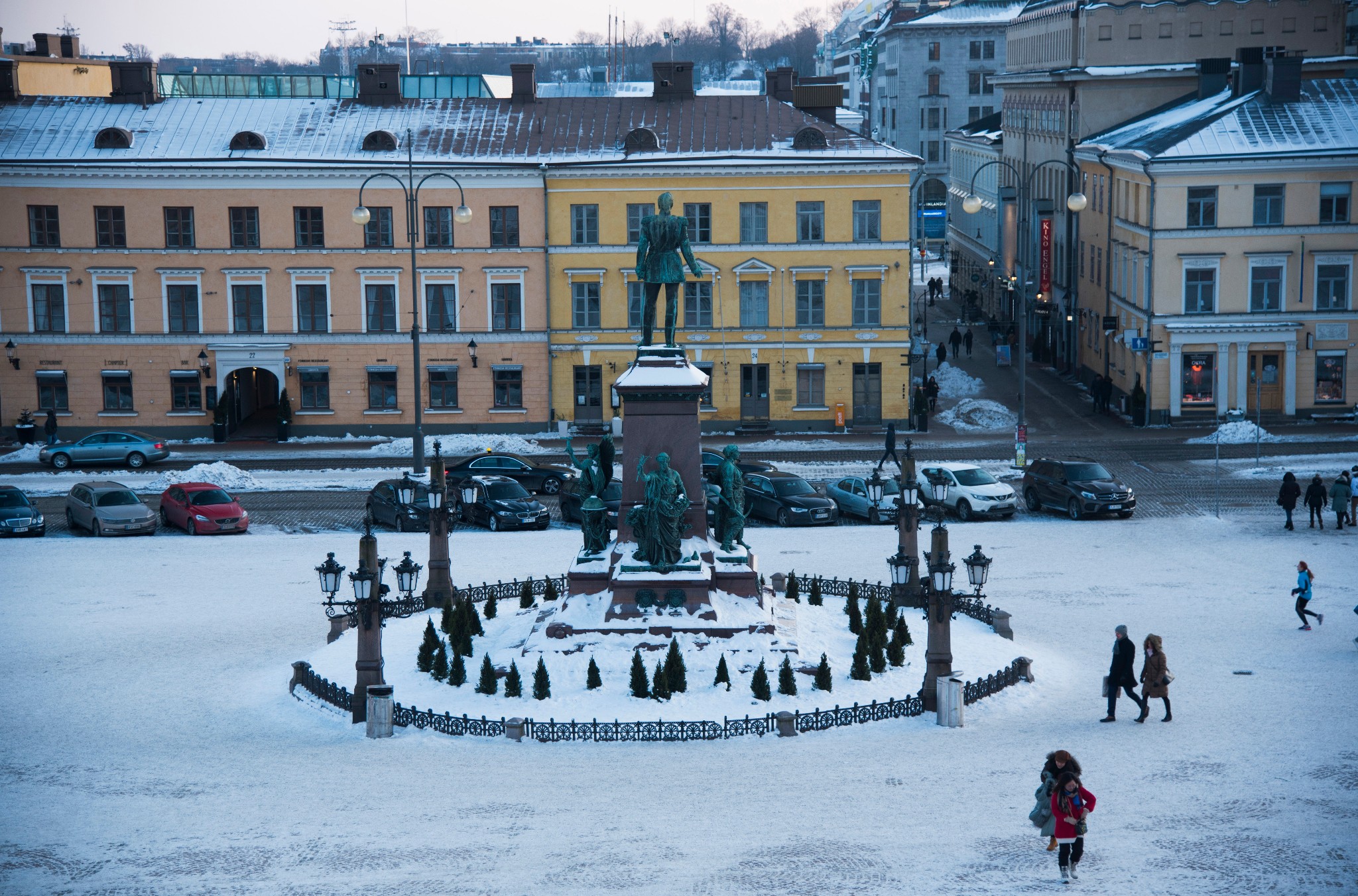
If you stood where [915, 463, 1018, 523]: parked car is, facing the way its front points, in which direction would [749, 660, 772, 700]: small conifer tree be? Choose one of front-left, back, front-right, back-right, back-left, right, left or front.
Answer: front-right

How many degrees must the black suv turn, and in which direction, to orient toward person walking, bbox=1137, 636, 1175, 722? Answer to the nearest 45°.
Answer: approximately 45° to its right

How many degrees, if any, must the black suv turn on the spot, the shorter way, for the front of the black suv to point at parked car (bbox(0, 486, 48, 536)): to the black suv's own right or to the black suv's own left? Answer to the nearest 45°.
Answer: approximately 135° to the black suv's own right

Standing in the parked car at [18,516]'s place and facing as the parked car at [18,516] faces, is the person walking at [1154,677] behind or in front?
in front

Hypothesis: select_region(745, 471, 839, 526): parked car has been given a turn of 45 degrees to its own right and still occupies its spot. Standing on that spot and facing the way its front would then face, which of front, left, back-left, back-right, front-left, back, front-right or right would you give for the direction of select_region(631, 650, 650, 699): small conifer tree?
front
